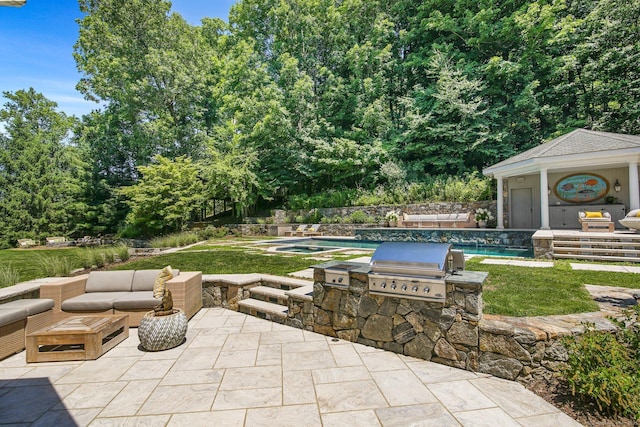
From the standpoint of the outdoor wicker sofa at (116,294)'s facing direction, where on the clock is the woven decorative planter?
The woven decorative planter is roughly at 10 o'clock from the outdoor wicker sofa.

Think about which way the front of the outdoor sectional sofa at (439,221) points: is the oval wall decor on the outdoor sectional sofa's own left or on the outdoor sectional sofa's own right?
on the outdoor sectional sofa's own left

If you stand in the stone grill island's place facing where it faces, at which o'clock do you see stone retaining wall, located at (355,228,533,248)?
The stone retaining wall is roughly at 5 o'clock from the stone grill island.

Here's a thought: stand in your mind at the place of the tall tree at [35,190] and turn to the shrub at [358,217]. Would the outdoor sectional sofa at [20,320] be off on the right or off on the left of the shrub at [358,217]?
right

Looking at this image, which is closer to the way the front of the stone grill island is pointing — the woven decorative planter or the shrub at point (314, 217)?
the woven decorative planter

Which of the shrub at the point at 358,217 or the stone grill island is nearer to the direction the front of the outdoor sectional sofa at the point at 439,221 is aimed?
the stone grill island

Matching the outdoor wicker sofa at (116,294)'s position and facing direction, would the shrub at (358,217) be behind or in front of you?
behind

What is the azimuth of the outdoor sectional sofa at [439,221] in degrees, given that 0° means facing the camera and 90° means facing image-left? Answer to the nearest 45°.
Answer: approximately 0°

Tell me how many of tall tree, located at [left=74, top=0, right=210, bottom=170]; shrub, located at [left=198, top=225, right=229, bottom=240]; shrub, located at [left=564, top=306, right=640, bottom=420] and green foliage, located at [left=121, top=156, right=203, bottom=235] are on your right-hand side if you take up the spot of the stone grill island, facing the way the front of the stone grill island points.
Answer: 3

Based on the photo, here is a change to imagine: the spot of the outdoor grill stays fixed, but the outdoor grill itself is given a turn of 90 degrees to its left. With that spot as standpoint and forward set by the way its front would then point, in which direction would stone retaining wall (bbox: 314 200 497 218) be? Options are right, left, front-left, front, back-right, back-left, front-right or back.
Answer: back-left

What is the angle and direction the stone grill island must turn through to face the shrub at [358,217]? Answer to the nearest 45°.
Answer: approximately 135° to its right

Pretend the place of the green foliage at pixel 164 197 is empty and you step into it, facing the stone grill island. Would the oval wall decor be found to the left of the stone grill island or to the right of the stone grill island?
left

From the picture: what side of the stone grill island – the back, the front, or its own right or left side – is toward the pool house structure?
back
